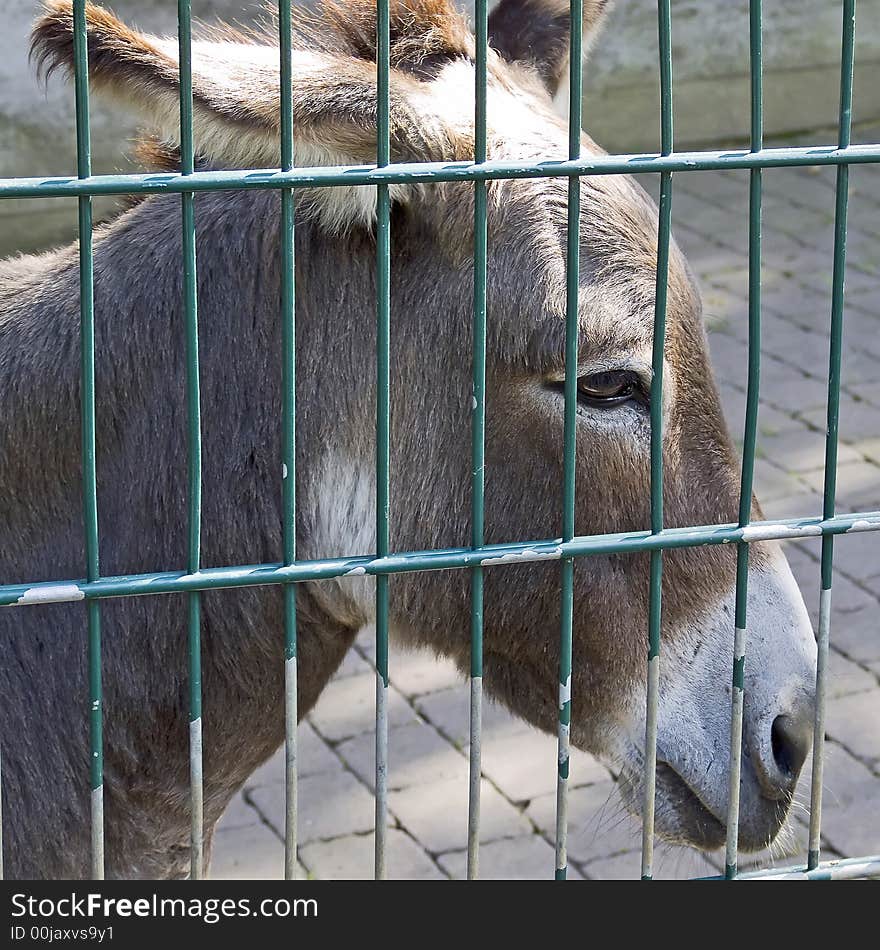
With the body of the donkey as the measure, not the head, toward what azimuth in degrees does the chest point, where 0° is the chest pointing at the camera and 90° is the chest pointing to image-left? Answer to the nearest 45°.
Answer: approximately 270°

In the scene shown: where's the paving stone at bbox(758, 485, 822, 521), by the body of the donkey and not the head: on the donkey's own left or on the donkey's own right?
on the donkey's own left

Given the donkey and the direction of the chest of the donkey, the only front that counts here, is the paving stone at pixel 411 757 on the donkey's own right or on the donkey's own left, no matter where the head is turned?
on the donkey's own left

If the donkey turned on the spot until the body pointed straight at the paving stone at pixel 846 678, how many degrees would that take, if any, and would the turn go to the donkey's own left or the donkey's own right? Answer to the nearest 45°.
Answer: approximately 45° to the donkey's own left

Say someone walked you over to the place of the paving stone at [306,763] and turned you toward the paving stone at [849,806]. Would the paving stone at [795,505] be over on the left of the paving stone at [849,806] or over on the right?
left

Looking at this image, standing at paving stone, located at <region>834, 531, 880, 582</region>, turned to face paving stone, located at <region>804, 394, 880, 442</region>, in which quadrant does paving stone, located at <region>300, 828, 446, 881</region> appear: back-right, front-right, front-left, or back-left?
back-left

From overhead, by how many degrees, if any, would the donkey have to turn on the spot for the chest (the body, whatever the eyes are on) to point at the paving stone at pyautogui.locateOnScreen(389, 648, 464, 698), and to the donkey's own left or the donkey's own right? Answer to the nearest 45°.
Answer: approximately 90° to the donkey's own left
